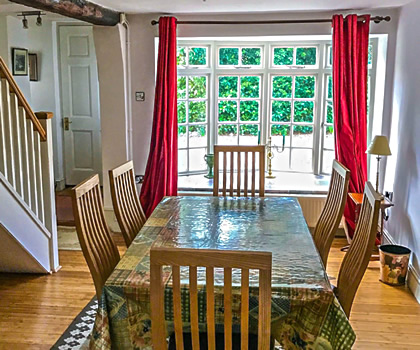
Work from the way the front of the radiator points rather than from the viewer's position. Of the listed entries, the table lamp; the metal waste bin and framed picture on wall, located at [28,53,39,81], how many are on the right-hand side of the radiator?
1

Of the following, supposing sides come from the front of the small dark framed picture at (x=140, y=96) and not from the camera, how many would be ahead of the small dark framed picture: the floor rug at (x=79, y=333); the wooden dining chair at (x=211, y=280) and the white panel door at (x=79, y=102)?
2

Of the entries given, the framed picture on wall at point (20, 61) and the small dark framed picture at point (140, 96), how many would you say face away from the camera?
0

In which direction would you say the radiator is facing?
toward the camera

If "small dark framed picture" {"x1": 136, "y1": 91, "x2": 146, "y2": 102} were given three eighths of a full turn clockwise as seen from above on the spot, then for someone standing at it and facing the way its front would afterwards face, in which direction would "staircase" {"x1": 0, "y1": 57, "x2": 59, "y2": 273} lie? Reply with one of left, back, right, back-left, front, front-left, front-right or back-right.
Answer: left

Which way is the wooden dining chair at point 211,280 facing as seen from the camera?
away from the camera

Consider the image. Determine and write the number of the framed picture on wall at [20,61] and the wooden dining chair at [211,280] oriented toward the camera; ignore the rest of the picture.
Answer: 1

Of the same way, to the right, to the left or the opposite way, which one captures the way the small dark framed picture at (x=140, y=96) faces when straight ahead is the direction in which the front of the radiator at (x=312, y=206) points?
the same way

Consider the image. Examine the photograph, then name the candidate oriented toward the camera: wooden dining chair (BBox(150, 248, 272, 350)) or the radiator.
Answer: the radiator

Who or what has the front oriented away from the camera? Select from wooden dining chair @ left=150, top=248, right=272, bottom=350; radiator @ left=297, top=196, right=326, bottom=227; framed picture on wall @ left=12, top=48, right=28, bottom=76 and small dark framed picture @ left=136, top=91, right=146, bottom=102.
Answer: the wooden dining chair

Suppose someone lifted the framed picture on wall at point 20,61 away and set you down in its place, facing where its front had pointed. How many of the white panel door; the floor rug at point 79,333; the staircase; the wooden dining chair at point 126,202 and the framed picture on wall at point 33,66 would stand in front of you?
3

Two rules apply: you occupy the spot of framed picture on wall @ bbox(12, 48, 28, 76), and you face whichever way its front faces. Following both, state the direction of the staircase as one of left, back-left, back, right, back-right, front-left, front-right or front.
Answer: front

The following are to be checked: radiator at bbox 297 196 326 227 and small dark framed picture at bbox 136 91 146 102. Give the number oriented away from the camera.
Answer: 0

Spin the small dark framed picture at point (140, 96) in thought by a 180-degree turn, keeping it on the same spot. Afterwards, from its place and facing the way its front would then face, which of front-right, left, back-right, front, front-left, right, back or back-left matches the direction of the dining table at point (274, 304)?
back

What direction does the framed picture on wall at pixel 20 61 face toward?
toward the camera

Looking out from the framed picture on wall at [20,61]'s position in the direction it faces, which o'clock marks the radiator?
The radiator is roughly at 10 o'clock from the framed picture on wall.

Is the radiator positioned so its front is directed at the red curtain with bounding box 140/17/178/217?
no

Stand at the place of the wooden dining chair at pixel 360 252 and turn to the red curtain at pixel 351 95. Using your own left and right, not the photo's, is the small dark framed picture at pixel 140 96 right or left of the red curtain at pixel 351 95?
left

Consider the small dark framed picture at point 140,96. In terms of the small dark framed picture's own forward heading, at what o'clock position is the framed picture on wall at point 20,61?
The framed picture on wall is roughly at 4 o'clock from the small dark framed picture.

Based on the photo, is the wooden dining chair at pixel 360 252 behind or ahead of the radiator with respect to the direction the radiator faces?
ahead

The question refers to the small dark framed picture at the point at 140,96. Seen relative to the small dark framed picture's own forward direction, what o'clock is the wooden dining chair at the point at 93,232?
The wooden dining chair is roughly at 12 o'clock from the small dark framed picture.
